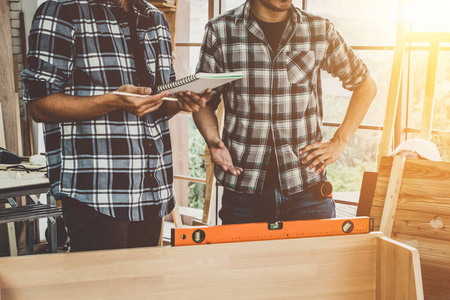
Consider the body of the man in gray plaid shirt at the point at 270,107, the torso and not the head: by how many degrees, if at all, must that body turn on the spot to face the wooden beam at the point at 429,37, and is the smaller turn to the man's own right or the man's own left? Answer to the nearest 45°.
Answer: approximately 135° to the man's own left

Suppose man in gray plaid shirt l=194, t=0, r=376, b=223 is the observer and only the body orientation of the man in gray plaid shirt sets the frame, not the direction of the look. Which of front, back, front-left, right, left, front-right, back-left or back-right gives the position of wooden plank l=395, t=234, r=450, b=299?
left

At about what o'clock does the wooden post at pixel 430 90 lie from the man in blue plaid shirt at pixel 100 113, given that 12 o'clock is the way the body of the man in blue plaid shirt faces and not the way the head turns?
The wooden post is roughly at 10 o'clock from the man in blue plaid shirt.

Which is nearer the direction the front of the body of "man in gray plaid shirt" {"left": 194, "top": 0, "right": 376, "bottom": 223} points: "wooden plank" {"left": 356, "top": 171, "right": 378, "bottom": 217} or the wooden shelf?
the wooden shelf

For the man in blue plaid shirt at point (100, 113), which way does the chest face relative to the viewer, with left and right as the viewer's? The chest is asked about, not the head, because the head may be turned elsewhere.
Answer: facing the viewer and to the right of the viewer

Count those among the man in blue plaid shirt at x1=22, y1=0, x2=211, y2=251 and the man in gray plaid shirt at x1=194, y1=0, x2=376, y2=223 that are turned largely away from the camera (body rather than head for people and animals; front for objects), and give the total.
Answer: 0

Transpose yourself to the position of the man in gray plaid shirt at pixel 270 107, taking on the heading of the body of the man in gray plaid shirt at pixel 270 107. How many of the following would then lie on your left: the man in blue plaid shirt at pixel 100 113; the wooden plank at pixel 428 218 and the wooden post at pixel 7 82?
1

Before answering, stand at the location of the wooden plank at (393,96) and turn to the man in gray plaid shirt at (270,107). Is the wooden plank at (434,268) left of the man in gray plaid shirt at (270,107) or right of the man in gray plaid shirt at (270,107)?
left

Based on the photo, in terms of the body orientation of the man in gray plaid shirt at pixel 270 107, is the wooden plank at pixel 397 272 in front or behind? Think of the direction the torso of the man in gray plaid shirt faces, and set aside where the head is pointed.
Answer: in front

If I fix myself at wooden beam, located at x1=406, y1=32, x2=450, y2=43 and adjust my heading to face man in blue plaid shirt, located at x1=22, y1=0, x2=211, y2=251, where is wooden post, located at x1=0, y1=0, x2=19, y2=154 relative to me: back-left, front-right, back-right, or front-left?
front-right

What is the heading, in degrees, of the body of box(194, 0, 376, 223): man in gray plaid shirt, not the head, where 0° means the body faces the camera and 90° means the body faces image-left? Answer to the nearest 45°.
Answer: approximately 0°
